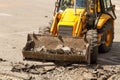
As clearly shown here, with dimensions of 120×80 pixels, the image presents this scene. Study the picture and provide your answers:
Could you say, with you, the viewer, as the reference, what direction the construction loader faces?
facing the viewer and to the left of the viewer

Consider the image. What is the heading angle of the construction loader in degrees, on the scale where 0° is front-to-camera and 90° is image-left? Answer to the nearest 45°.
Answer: approximately 45°
